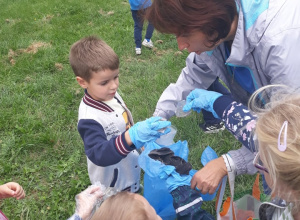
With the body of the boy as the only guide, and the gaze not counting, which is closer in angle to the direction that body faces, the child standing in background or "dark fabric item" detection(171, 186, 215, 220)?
the dark fabric item

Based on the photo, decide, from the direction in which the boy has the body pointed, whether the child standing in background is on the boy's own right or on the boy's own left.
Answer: on the boy's own left

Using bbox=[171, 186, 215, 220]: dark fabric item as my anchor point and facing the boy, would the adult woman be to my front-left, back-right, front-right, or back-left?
front-right

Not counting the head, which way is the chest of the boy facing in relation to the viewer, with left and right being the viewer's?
facing the viewer and to the right of the viewer

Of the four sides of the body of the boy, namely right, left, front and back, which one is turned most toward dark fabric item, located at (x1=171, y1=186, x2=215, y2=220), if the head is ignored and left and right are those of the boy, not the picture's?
front
